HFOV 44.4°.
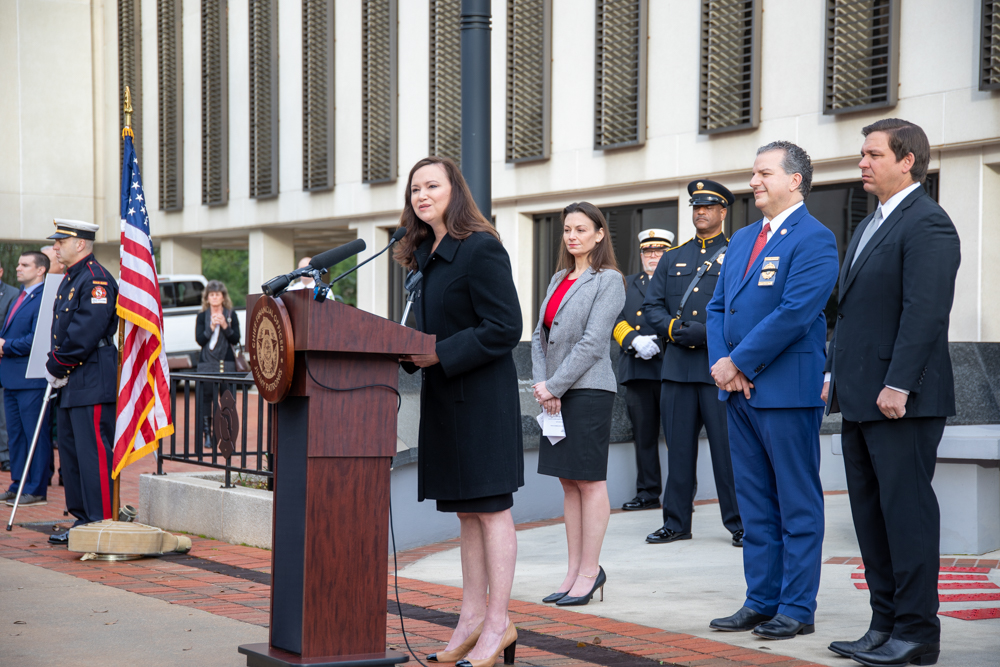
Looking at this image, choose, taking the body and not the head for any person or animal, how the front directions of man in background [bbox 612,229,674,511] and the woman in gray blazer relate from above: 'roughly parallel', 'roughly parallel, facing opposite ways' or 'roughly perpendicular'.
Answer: roughly parallel

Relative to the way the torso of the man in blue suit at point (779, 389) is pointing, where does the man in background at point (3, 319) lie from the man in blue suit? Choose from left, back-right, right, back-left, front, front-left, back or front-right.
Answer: right

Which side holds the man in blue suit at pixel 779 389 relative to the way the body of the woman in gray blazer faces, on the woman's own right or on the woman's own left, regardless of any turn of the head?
on the woman's own left

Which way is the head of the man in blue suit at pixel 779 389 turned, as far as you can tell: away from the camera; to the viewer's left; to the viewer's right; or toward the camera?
to the viewer's left

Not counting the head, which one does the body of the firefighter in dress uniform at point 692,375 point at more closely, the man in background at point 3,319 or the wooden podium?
the wooden podium

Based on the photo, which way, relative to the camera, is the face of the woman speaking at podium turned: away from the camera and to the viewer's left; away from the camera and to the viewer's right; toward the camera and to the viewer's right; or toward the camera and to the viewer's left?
toward the camera and to the viewer's left

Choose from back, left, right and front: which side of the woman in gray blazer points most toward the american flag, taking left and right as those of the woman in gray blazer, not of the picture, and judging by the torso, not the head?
right

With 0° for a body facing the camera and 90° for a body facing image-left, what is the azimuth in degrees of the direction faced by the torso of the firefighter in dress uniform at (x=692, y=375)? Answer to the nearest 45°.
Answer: approximately 45°

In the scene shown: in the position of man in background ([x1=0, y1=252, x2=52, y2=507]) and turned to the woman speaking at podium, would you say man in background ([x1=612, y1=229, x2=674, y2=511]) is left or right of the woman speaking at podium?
left

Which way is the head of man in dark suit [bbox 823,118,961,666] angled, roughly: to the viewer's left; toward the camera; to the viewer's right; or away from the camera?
to the viewer's left

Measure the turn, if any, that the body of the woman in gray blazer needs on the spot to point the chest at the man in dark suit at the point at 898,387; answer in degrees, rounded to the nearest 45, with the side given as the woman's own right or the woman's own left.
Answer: approximately 90° to the woman's own left

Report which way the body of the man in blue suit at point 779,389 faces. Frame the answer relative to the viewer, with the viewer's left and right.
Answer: facing the viewer and to the left of the viewer
